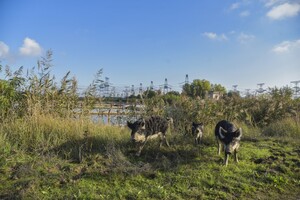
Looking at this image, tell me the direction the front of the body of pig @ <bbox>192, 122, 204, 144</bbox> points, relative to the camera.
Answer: toward the camera

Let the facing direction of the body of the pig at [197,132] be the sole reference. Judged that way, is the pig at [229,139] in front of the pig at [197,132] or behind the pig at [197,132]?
in front

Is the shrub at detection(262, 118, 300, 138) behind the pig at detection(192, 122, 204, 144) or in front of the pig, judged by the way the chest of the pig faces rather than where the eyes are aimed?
behind
